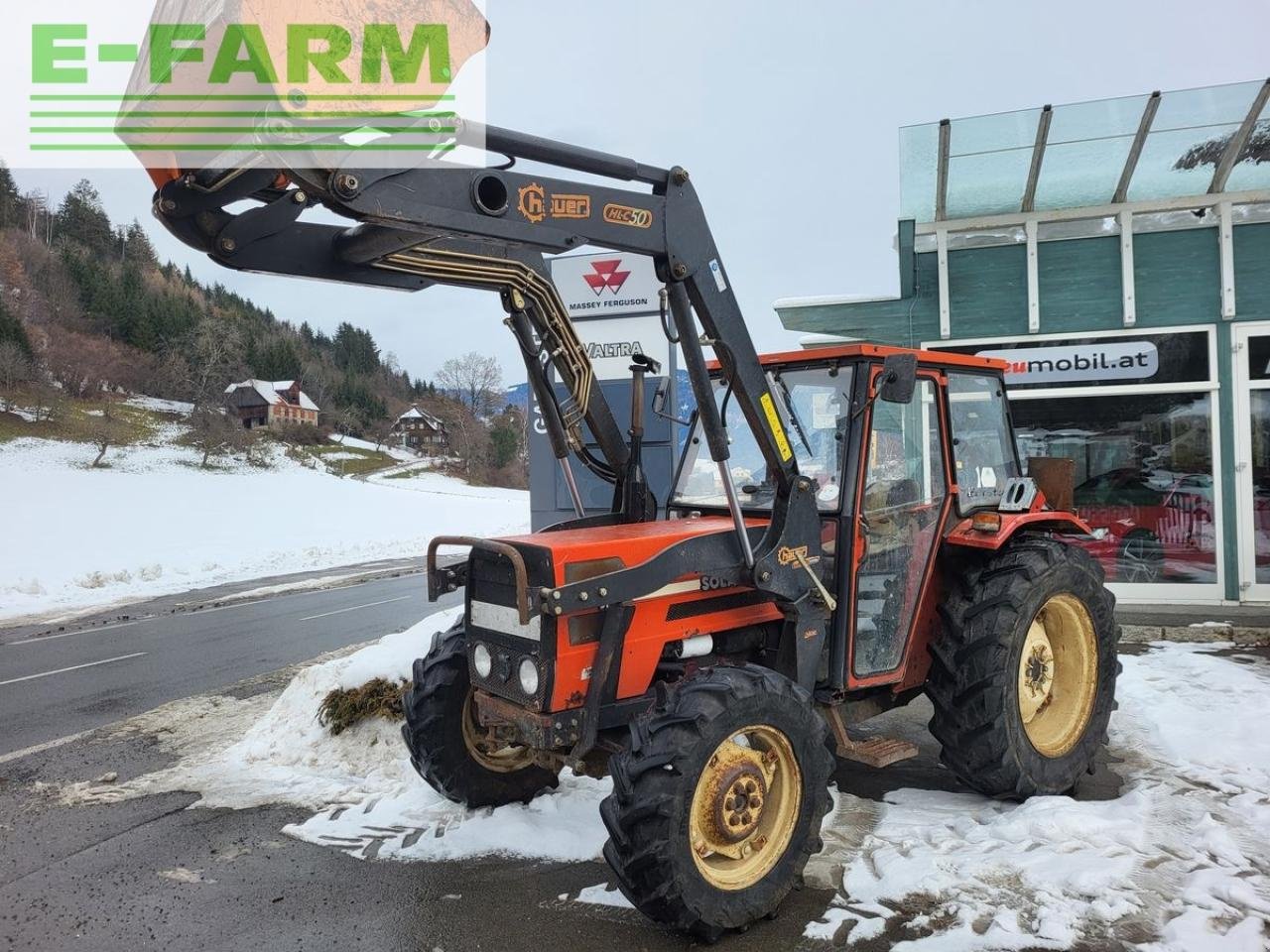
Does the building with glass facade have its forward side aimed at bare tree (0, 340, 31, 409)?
no

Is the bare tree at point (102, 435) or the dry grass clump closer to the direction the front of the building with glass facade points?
the dry grass clump

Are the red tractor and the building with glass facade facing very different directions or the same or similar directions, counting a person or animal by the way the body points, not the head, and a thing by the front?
same or similar directions

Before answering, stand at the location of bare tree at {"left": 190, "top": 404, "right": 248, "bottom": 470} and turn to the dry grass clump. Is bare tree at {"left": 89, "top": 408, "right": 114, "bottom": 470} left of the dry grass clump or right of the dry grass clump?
right

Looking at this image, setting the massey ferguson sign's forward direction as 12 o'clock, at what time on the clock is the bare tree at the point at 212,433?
The bare tree is roughly at 5 o'clock from the massey ferguson sign.

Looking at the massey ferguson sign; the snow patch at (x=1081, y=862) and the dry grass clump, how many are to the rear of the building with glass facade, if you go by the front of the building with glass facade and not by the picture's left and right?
0

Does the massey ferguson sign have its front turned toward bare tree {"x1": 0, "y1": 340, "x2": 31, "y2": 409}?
no

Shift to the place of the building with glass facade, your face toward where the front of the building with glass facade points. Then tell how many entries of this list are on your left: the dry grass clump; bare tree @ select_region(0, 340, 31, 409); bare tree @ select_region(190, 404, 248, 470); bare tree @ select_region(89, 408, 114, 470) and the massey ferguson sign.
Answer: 0

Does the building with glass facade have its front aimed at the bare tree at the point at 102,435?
no

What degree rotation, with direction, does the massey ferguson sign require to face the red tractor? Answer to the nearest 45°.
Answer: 0° — it already faces it

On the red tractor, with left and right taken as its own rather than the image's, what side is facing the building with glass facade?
back

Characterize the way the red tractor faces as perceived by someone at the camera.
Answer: facing the viewer and to the left of the viewer

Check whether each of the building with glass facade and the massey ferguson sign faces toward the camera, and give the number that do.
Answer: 2

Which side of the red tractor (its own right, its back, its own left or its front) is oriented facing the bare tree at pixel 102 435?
right

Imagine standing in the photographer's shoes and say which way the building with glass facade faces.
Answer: facing the viewer

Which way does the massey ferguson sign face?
toward the camera

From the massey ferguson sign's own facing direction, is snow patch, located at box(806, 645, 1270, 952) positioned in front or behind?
in front
